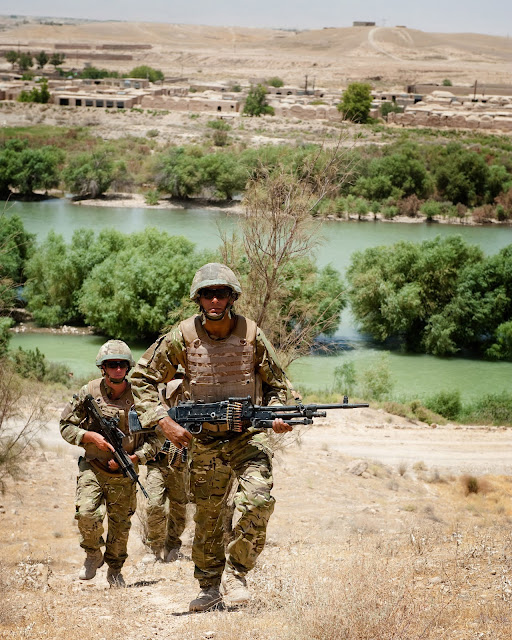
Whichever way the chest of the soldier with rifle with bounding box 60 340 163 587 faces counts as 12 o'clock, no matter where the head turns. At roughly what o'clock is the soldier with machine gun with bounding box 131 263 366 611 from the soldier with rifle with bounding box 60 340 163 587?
the soldier with machine gun with bounding box 131 263 366 611 is roughly at 11 o'clock from the soldier with rifle with bounding box 60 340 163 587.

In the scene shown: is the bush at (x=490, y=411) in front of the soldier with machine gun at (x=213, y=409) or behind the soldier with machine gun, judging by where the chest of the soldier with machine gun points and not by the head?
behind

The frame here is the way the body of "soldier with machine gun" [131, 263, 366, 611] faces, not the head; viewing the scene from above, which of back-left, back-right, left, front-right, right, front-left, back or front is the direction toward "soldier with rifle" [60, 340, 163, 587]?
back-right

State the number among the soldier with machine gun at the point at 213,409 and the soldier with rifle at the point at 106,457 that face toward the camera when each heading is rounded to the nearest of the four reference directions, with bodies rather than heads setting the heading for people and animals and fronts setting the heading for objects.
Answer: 2

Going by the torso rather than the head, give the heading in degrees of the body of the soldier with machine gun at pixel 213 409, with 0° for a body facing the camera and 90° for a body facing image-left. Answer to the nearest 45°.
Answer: approximately 0°

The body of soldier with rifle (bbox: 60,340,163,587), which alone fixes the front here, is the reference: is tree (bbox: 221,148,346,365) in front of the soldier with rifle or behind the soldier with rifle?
behind

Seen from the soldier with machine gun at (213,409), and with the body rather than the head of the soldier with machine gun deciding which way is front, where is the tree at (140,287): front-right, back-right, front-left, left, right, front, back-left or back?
back

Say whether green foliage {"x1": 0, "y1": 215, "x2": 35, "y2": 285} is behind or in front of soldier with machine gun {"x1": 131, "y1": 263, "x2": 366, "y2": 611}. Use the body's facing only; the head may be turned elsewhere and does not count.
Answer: behind

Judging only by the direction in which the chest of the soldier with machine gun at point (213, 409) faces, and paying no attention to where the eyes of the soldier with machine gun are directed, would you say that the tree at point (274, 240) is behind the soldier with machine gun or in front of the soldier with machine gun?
behind

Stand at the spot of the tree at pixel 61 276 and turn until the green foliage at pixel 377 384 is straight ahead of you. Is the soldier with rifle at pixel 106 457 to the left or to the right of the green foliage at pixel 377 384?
right

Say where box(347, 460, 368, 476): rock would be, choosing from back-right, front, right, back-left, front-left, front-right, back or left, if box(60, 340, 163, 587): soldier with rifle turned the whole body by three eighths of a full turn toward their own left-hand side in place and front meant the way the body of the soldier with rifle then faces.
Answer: front

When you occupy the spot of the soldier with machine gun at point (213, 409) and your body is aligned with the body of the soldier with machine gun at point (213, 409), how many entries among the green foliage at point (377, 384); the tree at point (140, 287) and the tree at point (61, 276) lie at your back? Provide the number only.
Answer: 3
